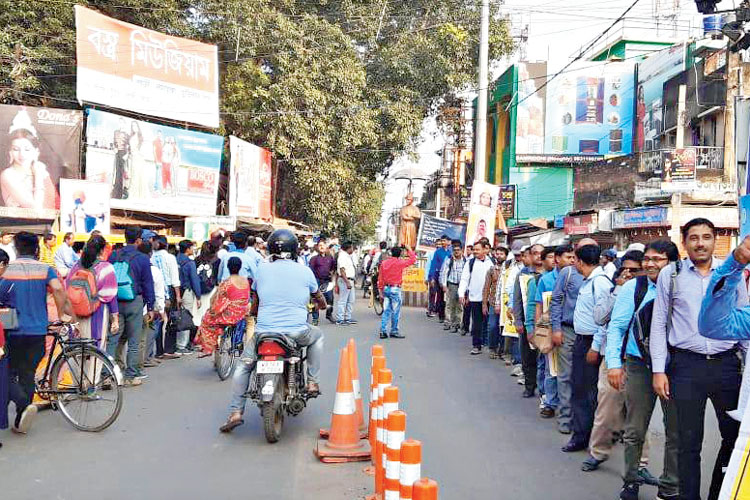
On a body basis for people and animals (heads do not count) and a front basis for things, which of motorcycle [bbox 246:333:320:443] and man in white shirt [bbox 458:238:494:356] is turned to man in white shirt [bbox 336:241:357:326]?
the motorcycle

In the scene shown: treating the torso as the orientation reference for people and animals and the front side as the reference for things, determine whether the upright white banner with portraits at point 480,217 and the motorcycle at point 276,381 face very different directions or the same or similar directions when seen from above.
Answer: very different directions

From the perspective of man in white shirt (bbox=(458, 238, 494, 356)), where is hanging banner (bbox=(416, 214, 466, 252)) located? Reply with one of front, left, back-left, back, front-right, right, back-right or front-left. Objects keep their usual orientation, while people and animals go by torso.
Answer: back-right

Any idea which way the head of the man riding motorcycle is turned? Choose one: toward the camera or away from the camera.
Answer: away from the camera

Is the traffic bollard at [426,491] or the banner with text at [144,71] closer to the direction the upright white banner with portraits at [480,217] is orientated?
the traffic bollard

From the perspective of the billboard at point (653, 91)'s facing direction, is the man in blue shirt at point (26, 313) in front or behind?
in front

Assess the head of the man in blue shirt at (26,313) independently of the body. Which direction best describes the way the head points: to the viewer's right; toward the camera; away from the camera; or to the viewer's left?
away from the camera

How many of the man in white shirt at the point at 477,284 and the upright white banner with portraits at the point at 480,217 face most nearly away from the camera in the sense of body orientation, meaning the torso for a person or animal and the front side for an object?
0

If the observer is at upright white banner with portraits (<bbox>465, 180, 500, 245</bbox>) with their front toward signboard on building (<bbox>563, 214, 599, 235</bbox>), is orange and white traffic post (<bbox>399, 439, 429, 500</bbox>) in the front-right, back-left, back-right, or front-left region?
back-right

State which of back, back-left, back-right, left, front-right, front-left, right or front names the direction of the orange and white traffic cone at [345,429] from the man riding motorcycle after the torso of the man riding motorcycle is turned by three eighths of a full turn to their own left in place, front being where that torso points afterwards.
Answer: left
